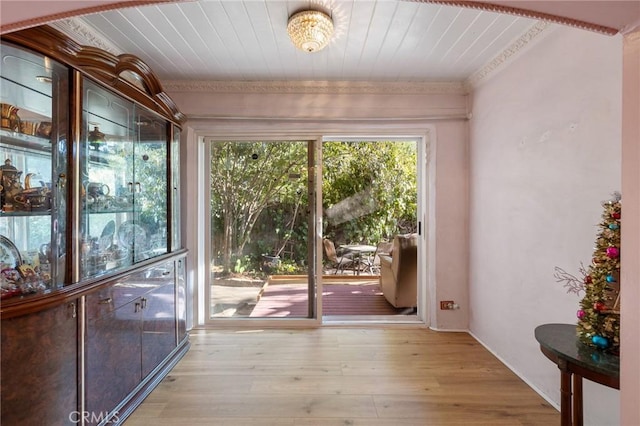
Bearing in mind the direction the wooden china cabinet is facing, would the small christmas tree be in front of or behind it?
in front

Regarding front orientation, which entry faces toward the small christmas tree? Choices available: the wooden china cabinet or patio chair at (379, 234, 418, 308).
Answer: the wooden china cabinet

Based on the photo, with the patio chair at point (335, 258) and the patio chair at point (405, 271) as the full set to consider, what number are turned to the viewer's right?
1

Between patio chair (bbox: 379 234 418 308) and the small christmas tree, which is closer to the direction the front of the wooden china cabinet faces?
the small christmas tree

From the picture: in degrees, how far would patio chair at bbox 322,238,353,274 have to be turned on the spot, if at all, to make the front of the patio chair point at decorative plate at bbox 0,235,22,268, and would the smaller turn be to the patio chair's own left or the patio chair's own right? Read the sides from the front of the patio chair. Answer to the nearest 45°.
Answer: approximately 135° to the patio chair's own right

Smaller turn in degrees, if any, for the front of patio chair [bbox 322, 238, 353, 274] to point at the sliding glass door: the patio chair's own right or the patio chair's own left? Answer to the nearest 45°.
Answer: approximately 135° to the patio chair's own right

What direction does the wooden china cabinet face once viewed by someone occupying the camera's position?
facing the viewer and to the right of the viewer

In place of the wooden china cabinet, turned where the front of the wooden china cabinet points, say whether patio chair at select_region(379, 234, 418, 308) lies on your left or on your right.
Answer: on your left

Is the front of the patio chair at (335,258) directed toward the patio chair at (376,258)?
yes

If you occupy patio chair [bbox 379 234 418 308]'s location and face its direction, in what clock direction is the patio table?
The patio table is roughly at 12 o'clock from the patio chair.

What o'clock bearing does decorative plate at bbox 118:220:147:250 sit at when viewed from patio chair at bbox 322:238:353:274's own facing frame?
The decorative plate is roughly at 4 o'clock from the patio chair.

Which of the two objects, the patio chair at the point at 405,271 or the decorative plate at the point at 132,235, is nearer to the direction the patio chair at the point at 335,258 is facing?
the patio chair

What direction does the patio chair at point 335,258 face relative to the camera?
to the viewer's right

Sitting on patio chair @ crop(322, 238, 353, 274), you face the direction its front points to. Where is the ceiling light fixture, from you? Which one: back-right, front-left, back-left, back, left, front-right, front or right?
right
